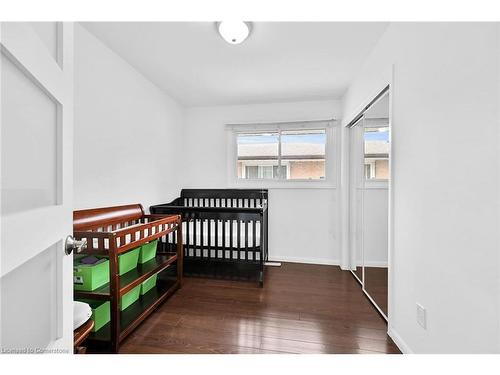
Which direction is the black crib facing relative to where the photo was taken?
toward the camera

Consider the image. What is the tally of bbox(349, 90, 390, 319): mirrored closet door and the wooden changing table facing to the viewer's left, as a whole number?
1

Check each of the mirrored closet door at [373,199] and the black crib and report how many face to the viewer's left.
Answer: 1

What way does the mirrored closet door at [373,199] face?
to the viewer's left

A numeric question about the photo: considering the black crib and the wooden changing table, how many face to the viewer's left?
0

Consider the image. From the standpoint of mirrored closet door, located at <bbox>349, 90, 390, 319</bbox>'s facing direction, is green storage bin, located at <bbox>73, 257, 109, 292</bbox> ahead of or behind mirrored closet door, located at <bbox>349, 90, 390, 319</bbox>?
ahead

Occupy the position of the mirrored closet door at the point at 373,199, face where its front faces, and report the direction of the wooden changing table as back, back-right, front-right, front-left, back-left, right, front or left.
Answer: front-left

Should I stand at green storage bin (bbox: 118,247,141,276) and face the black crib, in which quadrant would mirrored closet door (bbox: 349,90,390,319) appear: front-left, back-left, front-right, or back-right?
front-right

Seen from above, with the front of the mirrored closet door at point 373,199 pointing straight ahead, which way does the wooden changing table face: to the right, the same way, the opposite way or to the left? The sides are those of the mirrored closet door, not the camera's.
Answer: the opposite way
